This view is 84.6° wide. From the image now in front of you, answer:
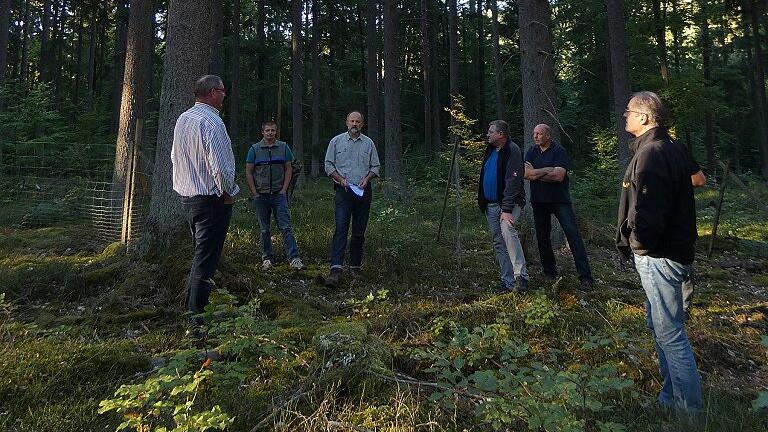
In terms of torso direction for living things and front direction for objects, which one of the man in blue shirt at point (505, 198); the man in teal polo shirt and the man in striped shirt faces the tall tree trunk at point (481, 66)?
the man in striped shirt

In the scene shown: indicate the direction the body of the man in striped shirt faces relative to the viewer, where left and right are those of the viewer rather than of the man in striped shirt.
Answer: facing away from the viewer and to the right of the viewer

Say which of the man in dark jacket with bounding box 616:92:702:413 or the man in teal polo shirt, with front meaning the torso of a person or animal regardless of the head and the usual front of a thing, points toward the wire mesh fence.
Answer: the man in dark jacket

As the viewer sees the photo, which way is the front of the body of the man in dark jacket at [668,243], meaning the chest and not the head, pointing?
to the viewer's left

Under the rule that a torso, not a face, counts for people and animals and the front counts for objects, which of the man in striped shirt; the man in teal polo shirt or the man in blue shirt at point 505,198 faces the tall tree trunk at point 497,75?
the man in striped shirt

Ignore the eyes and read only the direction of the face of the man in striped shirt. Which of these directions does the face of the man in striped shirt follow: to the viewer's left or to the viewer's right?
to the viewer's right

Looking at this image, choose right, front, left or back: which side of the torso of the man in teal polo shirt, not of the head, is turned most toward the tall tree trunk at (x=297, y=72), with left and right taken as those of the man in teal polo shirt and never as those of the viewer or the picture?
back

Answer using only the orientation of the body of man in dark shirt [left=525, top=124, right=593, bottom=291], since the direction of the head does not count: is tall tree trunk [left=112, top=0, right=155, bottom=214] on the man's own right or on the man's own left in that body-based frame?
on the man's own right

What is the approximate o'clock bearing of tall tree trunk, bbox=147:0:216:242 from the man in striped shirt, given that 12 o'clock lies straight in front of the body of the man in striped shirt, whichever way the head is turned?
The tall tree trunk is roughly at 10 o'clock from the man in striped shirt.

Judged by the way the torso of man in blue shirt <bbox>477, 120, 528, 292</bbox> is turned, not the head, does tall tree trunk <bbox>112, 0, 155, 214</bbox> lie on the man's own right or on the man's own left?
on the man's own right

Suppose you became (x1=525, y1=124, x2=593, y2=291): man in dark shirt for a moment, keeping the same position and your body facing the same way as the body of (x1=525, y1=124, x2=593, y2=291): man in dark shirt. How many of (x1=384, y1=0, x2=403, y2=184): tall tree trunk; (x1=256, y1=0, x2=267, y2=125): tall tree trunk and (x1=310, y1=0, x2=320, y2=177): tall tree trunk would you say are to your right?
3
